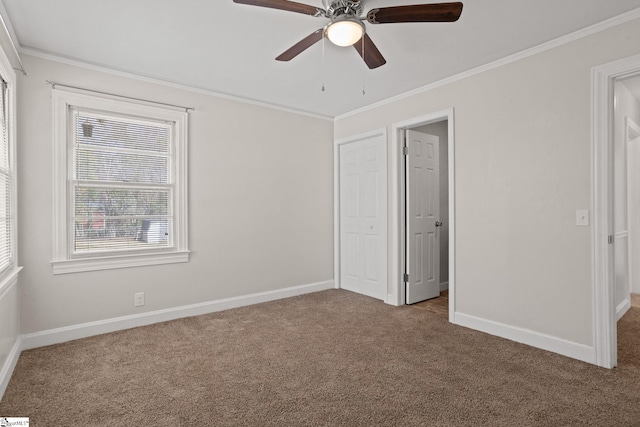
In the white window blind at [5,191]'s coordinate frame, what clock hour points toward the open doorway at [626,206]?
The open doorway is roughly at 1 o'clock from the white window blind.

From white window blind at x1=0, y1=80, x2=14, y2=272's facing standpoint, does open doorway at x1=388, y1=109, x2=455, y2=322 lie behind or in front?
in front

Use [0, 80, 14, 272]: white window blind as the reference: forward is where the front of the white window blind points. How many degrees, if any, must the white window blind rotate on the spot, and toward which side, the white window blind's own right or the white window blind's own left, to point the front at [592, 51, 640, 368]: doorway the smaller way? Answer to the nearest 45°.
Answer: approximately 45° to the white window blind's own right

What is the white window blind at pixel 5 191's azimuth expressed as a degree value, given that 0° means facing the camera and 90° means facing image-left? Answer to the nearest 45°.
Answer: approximately 270°

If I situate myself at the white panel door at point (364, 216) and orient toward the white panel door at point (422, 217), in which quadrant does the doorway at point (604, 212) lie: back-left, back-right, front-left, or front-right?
front-right

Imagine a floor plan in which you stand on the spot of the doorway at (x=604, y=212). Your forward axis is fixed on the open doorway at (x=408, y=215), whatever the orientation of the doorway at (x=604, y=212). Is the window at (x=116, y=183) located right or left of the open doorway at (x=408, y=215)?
left

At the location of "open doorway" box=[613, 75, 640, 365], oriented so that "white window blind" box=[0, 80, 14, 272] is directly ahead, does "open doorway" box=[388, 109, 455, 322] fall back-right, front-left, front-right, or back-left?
front-right
